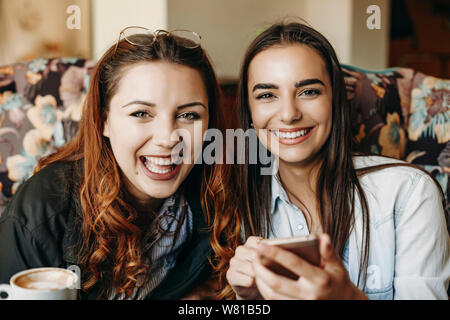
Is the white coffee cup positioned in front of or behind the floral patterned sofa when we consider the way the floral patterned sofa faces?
in front

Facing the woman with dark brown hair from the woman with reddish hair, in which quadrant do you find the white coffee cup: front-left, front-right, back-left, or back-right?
back-right

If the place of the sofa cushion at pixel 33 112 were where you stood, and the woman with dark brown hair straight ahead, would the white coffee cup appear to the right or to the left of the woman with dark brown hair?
right

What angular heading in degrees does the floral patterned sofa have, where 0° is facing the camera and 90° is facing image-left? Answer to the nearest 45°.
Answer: approximately 0°
